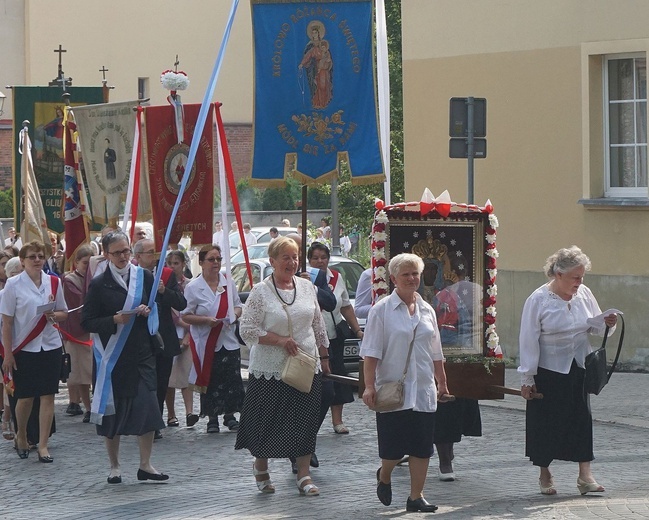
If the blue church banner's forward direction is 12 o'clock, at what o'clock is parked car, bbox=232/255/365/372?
The parked car is roughly at 6 o'clock from the blue church banner.

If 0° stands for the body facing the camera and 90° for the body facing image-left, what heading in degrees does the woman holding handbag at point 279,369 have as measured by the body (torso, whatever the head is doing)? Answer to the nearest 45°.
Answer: approximately 315°

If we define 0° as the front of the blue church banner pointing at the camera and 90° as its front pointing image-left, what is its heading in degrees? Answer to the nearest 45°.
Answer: approximately 0°

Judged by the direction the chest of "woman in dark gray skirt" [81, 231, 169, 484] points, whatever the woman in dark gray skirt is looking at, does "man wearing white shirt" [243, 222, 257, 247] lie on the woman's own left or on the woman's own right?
on the woman's own left

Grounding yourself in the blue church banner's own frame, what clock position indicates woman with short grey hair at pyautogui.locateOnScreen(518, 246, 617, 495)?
The woman with short grey hair is roughly at 11 o'clock from the blue church banner.

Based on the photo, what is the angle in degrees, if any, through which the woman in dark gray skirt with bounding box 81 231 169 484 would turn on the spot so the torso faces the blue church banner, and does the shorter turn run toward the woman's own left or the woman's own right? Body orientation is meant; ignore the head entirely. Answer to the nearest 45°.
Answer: approximately 90° to the woman's own left

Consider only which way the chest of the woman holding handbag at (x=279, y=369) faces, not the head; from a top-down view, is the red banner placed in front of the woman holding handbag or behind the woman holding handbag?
behind

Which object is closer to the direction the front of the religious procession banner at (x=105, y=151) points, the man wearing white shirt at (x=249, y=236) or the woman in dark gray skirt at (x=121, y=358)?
the woman in dark gray skirt

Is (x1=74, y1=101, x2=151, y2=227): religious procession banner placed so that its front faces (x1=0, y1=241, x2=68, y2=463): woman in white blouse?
yes

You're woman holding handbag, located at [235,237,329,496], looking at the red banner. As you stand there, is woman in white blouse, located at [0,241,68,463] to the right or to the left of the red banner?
left
